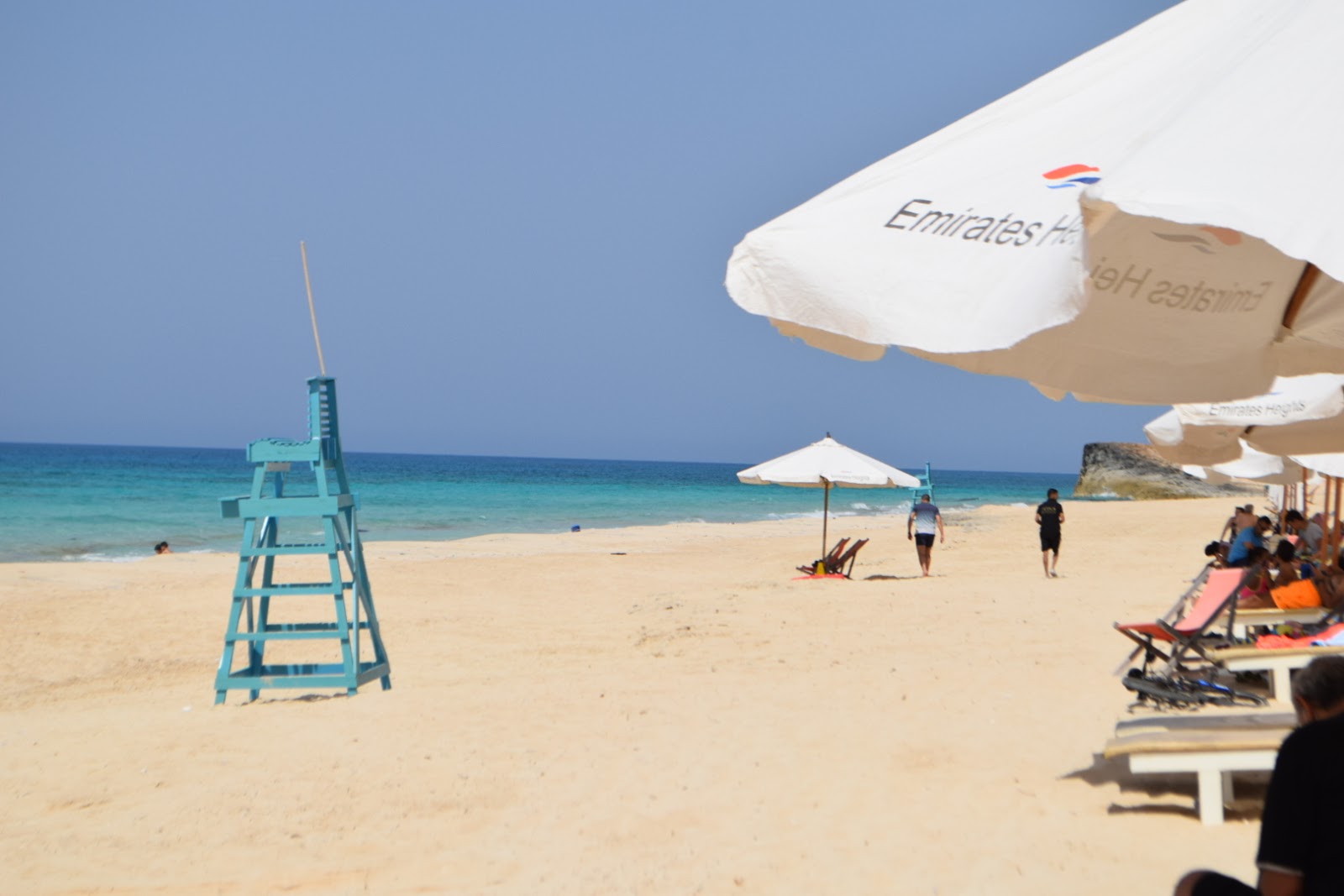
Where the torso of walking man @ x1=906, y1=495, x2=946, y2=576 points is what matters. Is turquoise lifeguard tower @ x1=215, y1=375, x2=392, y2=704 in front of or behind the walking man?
behind

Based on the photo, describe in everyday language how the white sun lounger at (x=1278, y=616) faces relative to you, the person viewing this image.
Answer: facing to the left of the viewer

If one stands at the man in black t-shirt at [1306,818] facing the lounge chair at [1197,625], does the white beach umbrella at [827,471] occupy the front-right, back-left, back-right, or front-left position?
front-left

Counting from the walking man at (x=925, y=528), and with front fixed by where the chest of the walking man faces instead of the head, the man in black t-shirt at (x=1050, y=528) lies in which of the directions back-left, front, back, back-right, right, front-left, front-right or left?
right

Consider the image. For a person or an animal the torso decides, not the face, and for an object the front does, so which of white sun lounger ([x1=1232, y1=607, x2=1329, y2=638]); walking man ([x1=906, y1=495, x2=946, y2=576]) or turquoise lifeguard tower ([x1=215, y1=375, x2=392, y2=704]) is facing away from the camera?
the walking man

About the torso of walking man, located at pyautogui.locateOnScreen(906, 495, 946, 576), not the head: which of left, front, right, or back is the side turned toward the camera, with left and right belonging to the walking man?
back

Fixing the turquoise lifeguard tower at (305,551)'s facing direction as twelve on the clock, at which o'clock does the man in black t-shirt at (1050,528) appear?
The man in black t-shirt is roughly at 5 o'clock from the turquoise lifeguard tower.

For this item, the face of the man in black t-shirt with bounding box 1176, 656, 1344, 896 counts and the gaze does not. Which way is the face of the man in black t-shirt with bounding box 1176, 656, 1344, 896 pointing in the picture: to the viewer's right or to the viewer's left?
to the viewer's left

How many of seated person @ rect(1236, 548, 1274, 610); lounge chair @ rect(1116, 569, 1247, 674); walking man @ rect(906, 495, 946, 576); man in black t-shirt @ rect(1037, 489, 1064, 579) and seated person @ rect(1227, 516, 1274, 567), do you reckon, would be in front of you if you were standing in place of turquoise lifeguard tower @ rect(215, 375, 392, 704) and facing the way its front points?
0

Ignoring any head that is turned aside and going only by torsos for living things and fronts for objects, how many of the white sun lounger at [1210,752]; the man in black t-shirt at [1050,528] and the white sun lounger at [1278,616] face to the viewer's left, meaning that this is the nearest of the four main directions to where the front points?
2

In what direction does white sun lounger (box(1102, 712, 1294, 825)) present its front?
to the viewer's left

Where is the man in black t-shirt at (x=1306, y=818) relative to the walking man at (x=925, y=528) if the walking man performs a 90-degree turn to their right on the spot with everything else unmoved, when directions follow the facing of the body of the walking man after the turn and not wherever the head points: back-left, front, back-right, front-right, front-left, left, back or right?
right

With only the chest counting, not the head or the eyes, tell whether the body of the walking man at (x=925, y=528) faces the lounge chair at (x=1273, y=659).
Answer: no

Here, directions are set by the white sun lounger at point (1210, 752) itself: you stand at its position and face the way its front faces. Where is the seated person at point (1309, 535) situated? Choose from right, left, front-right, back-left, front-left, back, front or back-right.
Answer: right

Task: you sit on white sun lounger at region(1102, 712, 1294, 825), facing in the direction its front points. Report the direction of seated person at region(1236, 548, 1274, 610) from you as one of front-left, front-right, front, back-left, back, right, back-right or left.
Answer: right

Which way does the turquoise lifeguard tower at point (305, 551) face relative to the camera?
to the viewer's left

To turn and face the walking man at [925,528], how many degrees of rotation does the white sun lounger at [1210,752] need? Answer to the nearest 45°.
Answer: approximately 90° to its right

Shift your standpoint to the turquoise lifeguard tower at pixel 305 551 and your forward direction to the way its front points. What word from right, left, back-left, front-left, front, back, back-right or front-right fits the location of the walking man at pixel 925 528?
back-right
